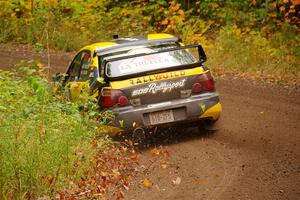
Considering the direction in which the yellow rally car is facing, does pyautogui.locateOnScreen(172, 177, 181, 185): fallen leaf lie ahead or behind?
behind

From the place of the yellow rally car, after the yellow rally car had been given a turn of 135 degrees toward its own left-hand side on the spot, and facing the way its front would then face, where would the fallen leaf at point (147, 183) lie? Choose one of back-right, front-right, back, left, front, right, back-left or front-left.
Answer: front

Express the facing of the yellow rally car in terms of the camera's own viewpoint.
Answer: facing away from the viewer and to the left of the viewer
